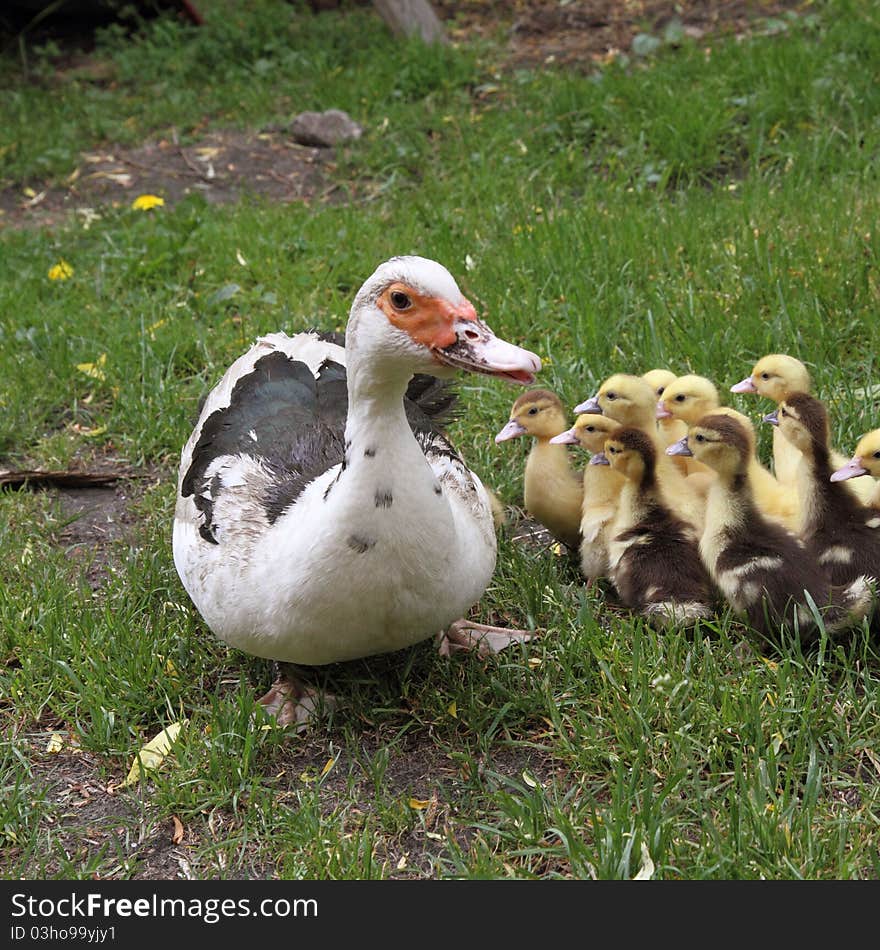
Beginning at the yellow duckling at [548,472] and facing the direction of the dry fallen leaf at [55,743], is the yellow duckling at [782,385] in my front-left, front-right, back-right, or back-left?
back-left

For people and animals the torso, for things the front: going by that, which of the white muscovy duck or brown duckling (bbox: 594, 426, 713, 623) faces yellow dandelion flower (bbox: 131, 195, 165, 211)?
the brown duckling

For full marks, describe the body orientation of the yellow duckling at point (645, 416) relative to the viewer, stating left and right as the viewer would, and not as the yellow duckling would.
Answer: facing to the left of the viewer

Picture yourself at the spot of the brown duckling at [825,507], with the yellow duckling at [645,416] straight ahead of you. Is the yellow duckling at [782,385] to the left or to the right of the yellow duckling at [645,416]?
right

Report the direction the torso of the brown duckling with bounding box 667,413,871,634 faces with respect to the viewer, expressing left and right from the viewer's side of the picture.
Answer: facing to the left of the viewer

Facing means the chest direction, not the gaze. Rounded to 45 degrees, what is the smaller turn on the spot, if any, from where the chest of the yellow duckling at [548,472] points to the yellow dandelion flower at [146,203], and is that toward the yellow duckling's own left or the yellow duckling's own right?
approximately 45° to the yellow duckling's own right

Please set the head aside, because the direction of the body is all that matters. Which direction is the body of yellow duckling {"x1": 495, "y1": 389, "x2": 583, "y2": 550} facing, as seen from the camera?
to the viewer's left

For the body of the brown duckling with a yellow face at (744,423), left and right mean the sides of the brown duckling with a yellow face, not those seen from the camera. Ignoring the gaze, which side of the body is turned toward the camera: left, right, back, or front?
left
